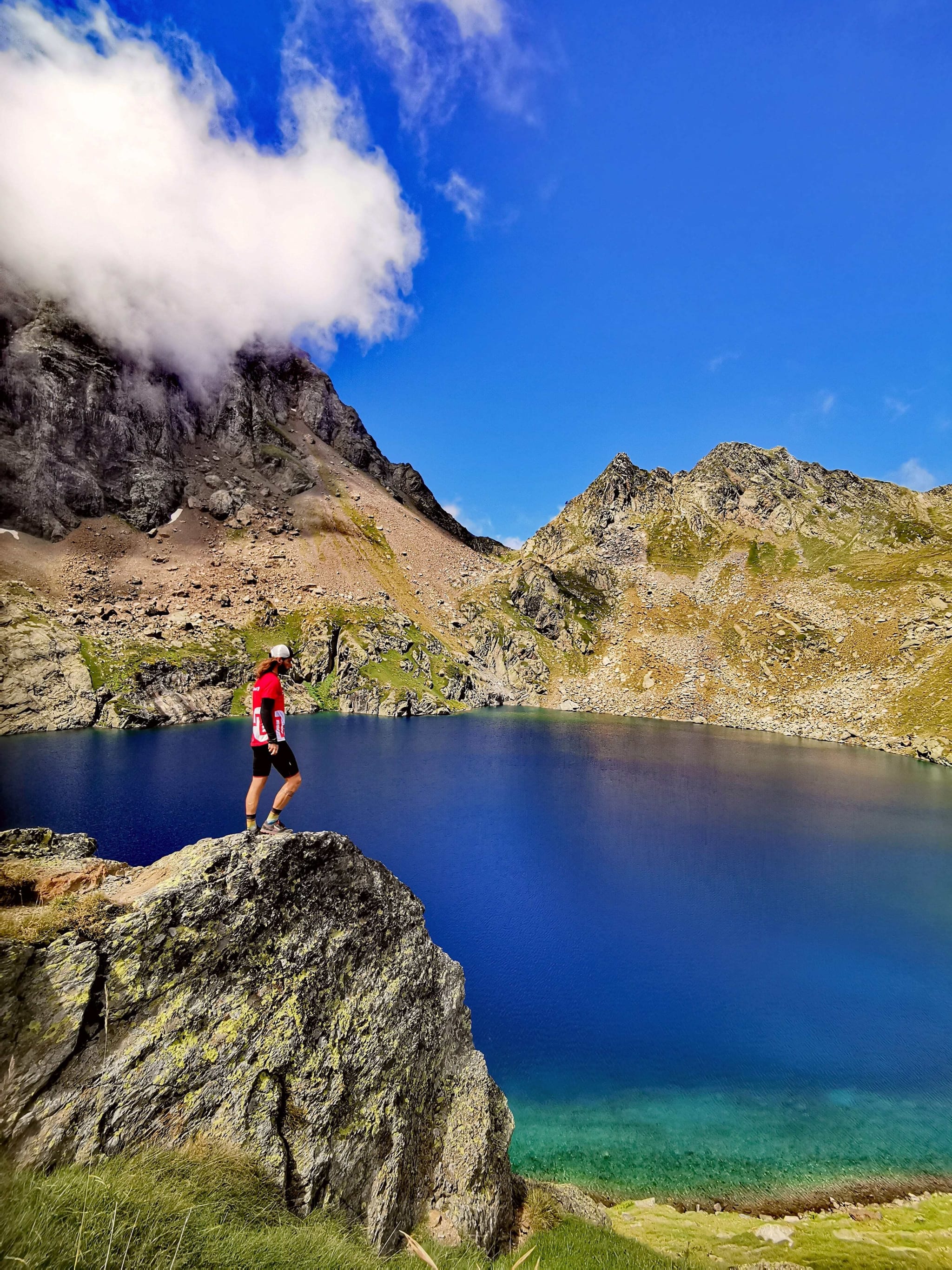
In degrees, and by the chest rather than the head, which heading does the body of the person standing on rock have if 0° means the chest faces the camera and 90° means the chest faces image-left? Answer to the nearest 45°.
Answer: approximately 270°

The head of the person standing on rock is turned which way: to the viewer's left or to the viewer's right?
to the viewer's right
